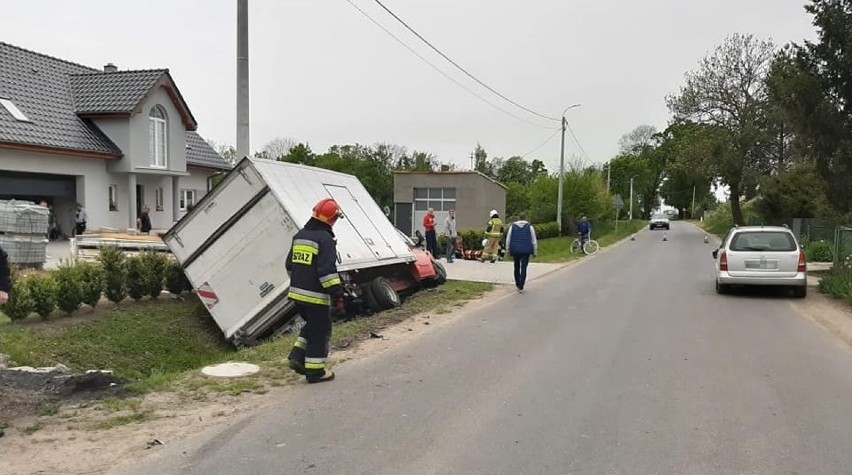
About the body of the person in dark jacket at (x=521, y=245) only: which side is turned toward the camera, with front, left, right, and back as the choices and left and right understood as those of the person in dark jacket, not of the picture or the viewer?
back

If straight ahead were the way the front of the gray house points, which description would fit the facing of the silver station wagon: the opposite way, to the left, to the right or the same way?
to the left

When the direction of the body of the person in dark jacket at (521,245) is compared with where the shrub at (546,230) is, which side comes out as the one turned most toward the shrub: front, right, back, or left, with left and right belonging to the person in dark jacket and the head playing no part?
front

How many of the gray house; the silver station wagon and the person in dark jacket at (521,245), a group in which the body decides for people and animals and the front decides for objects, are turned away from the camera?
2

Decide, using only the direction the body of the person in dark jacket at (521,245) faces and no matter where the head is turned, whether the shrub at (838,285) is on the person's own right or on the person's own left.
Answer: on the person's own right

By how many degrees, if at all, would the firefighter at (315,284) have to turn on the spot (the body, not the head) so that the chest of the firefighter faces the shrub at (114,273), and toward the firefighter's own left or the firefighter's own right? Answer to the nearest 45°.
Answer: approximately 90° to the firefighter's own left

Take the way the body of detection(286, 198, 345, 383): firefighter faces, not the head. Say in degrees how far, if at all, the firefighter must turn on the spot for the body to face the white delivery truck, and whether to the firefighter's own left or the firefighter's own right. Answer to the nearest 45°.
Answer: approximately 45° to the firefighter's own left

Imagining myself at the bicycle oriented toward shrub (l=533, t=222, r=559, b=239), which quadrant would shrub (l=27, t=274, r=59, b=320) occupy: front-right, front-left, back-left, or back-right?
back-left

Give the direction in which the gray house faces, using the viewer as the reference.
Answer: facing the viewer and to the right of the viewer

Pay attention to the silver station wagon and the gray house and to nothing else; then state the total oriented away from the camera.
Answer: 1

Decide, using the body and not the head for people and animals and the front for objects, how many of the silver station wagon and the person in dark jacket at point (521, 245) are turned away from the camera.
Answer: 2

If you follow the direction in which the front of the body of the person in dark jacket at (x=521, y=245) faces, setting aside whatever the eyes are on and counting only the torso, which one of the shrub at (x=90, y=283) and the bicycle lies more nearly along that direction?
the bicycle

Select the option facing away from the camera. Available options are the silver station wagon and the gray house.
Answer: the silver station wagon

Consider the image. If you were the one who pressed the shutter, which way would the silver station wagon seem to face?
facing away from the viewer
